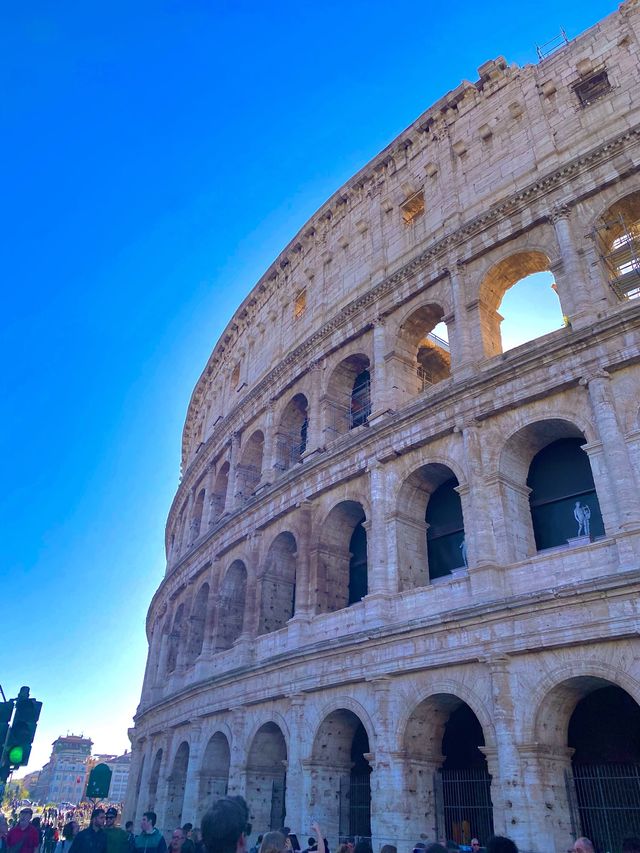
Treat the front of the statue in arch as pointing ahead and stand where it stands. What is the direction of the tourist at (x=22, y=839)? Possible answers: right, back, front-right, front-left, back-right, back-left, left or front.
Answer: front-right

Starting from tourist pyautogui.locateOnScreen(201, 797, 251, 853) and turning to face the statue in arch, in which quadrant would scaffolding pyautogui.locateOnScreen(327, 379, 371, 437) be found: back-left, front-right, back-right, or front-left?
front-left

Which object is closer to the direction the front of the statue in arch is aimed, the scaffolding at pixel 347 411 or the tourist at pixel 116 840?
the tourist

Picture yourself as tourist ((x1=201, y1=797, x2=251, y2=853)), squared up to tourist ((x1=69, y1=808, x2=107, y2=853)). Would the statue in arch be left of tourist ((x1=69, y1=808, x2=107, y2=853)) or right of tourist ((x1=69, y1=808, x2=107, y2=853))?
right

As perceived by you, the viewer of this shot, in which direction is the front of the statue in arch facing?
facing the viewer

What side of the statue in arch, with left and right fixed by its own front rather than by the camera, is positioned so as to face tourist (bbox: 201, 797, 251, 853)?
front

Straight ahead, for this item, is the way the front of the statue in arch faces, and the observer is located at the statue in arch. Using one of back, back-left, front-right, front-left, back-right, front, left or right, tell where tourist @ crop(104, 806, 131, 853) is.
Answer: front-right

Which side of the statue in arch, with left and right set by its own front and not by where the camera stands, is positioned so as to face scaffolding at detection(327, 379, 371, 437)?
right

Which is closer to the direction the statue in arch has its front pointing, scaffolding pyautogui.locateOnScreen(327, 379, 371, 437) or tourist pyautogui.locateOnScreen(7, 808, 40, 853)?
the tourist

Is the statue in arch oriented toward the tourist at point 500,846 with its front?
yes
